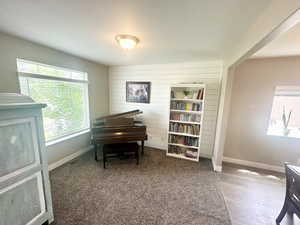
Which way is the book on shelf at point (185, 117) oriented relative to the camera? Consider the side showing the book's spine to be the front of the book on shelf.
toward the camera

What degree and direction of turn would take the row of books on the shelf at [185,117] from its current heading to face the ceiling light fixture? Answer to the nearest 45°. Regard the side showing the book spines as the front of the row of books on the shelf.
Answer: approximately 45° to its right

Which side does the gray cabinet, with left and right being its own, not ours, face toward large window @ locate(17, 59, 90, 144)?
left

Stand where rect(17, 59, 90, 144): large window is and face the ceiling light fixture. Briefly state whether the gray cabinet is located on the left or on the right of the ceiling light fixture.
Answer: right

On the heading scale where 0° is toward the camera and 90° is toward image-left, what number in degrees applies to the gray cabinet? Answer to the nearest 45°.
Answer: approximately 315°

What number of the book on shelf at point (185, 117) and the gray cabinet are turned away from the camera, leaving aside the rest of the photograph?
0
